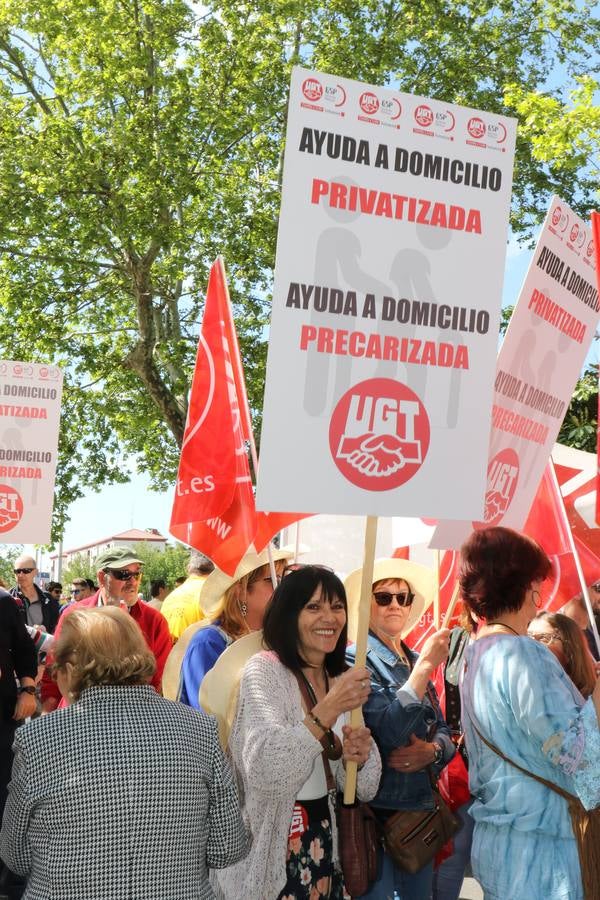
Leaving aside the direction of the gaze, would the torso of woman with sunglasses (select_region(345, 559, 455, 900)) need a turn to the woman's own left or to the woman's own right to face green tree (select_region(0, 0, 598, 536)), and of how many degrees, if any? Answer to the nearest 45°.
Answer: approximately 135° to the woman's own left

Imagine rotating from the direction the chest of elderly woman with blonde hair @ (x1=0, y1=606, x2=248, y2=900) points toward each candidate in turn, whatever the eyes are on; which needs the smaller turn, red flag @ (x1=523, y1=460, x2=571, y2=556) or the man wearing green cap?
the man wearing green cap

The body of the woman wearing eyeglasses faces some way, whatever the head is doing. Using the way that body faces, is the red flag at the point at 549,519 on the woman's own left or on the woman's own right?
on the woman's own right

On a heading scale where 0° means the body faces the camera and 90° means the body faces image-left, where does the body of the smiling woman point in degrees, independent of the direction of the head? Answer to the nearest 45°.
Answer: approximately 315°

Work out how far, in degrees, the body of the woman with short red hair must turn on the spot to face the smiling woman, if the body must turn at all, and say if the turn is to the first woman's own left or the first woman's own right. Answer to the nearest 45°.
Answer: approximately 135° to the first woman's own left

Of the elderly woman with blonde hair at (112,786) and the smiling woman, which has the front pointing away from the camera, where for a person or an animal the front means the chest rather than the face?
the elderly woman with blonde hair

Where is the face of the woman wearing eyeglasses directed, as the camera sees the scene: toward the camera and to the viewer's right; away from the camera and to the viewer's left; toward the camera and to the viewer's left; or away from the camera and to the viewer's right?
toward the camera and to the viewer's left

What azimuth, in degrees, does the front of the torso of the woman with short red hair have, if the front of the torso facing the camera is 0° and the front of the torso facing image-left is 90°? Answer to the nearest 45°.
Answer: approximately 225°

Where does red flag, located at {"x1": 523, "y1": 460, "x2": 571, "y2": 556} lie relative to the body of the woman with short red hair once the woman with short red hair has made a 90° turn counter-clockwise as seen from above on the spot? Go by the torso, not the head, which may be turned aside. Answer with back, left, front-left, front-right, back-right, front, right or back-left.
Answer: front-right

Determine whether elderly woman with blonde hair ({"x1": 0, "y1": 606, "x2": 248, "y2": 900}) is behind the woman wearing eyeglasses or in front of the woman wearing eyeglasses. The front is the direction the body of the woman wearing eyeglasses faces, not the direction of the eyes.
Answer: in front

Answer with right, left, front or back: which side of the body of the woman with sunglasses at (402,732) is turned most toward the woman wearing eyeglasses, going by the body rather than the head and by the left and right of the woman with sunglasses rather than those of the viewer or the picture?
left

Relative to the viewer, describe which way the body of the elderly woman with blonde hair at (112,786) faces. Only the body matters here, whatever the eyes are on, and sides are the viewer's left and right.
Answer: facing away from the viewer

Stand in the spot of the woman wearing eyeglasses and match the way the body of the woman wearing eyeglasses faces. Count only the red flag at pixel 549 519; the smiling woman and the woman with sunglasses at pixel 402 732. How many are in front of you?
2

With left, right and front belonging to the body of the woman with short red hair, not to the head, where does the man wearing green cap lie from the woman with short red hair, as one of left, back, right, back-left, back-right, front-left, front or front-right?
left

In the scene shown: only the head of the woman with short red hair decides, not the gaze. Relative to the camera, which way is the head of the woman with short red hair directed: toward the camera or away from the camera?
away from the camera
